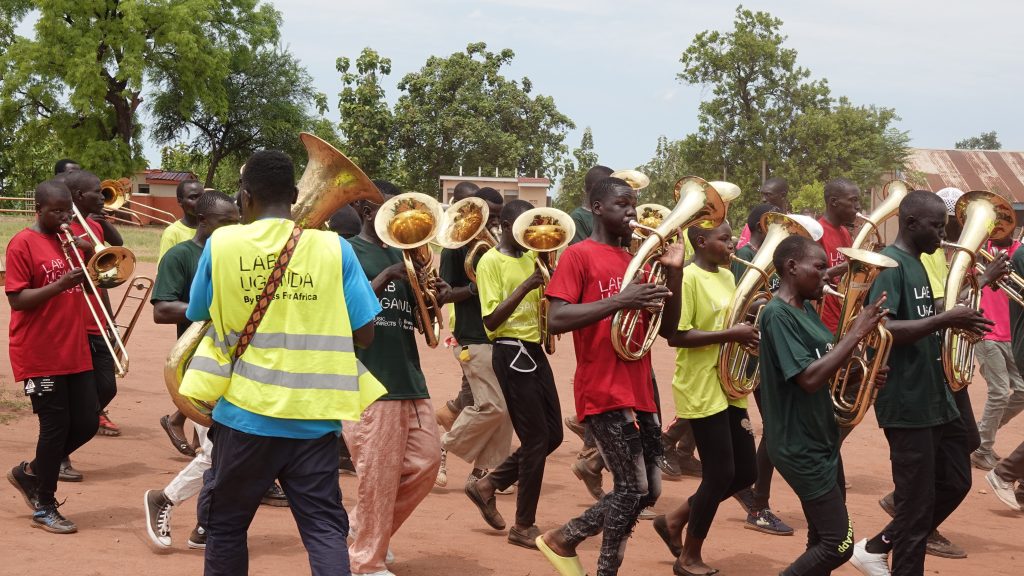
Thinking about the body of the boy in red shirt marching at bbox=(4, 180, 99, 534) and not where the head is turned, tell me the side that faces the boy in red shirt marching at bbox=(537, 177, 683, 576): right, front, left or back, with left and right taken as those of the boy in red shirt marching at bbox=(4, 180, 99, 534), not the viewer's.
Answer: front

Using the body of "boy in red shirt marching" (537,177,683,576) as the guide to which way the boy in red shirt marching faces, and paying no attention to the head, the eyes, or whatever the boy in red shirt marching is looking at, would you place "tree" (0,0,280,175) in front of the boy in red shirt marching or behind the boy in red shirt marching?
behind

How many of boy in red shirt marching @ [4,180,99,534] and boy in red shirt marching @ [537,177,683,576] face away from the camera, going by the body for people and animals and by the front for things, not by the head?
0

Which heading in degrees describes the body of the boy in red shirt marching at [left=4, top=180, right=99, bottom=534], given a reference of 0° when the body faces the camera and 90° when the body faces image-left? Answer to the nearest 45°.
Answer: approximately 315°
